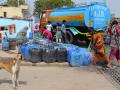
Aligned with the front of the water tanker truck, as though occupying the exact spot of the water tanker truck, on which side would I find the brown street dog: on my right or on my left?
on my left

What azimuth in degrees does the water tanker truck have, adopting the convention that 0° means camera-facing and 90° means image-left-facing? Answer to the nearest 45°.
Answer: approximately 135°
